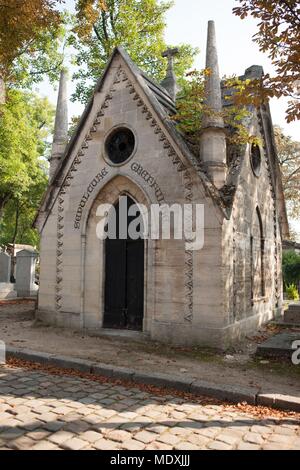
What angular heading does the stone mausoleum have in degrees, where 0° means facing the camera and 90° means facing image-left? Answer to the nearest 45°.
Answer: approximately 45°

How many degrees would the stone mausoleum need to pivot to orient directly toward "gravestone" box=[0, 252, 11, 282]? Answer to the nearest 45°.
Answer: approximately 90° to its right

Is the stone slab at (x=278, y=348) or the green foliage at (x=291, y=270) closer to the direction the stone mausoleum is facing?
the stone slab

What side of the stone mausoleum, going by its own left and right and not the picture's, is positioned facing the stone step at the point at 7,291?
right

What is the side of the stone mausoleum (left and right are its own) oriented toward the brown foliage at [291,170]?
back

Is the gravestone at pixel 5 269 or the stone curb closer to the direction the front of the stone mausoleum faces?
the stone curb
